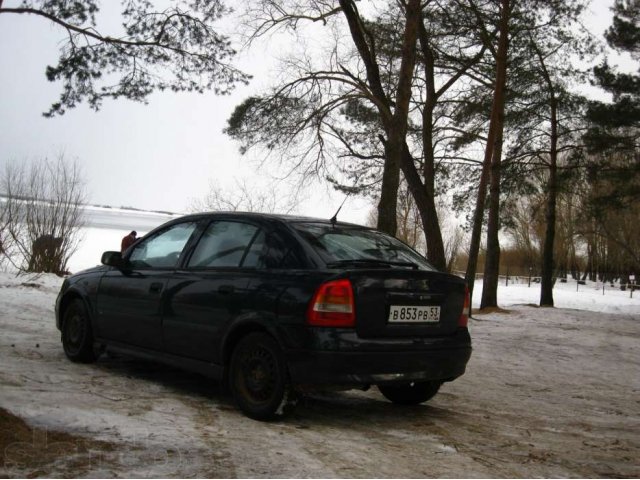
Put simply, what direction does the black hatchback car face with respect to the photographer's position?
facing away from the viewer and to the left of the viewer
